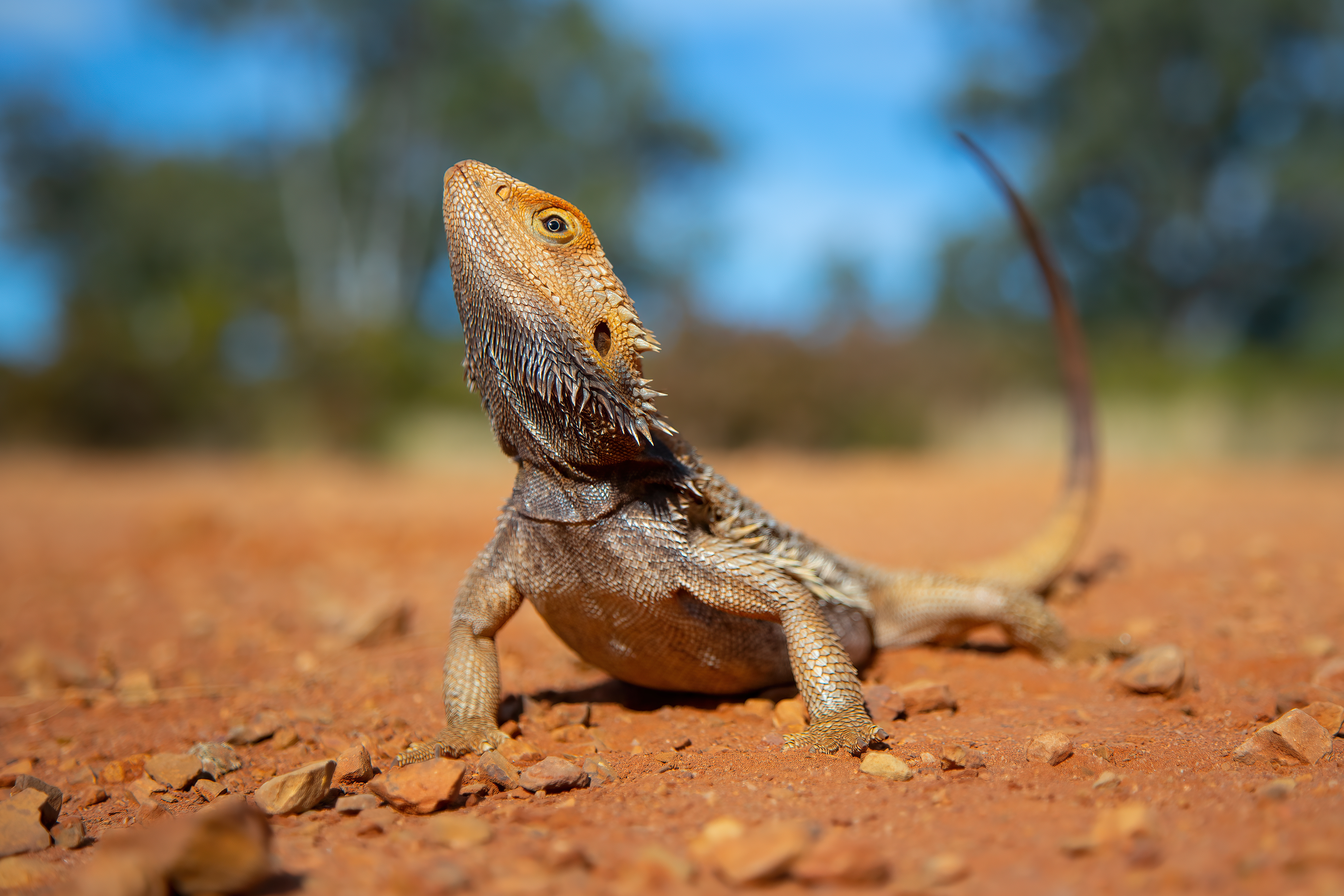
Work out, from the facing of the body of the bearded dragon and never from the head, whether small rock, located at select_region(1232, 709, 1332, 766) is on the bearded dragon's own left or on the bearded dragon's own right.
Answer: on the bearded dragon's own left

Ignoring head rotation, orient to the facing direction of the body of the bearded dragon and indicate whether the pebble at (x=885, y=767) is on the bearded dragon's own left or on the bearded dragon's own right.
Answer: on the bearded dragon's own left

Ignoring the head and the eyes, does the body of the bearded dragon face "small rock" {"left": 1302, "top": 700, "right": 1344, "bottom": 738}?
no

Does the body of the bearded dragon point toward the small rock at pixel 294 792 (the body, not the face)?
yes

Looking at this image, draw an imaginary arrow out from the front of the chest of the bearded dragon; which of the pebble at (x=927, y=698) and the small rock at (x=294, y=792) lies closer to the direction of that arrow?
the small rock

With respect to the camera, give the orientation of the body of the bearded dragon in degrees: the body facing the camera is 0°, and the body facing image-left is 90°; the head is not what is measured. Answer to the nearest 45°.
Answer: approximately 45°

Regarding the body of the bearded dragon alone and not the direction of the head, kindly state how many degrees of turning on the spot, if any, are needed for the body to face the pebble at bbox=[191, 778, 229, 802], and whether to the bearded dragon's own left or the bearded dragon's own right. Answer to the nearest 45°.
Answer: approximately 45° to the bearded dragon's own right

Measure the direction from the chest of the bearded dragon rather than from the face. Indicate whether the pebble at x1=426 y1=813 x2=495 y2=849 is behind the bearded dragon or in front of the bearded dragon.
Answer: in front

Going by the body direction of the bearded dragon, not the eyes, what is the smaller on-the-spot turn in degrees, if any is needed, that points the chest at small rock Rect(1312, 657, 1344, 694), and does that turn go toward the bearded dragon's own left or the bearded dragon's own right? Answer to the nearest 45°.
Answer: approximately 135° to the bearded dragon's own left

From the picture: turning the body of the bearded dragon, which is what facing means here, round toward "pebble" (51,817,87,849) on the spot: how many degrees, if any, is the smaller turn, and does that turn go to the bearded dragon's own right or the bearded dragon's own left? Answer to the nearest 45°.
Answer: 0° — it already faces it

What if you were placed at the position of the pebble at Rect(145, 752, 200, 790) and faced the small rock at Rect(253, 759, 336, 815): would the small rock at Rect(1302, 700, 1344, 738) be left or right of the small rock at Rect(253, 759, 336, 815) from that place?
left

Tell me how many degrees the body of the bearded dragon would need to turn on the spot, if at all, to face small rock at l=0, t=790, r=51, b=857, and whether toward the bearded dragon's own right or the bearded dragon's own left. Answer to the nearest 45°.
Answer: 0° — it already faces it

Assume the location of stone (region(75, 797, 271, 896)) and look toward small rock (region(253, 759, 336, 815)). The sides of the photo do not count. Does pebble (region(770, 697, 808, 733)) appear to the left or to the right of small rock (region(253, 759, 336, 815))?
right

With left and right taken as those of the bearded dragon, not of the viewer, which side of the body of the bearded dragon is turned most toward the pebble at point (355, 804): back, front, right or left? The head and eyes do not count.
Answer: front
